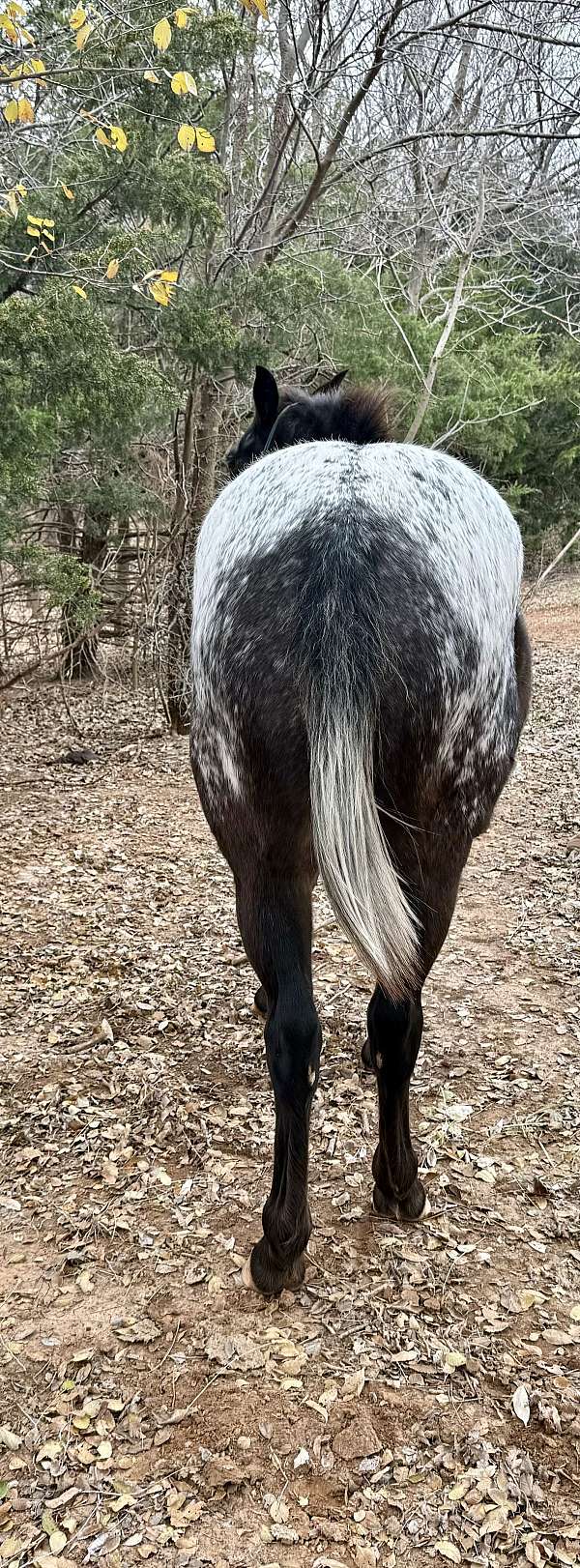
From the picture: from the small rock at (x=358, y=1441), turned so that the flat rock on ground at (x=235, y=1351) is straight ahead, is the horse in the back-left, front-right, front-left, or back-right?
front-right

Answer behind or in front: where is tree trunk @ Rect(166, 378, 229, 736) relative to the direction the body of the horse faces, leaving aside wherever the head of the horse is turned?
in front

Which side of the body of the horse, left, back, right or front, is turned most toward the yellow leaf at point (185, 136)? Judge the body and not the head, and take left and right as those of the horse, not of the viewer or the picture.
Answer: front

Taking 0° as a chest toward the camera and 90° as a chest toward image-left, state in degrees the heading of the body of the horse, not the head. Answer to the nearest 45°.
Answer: approximately 180°
